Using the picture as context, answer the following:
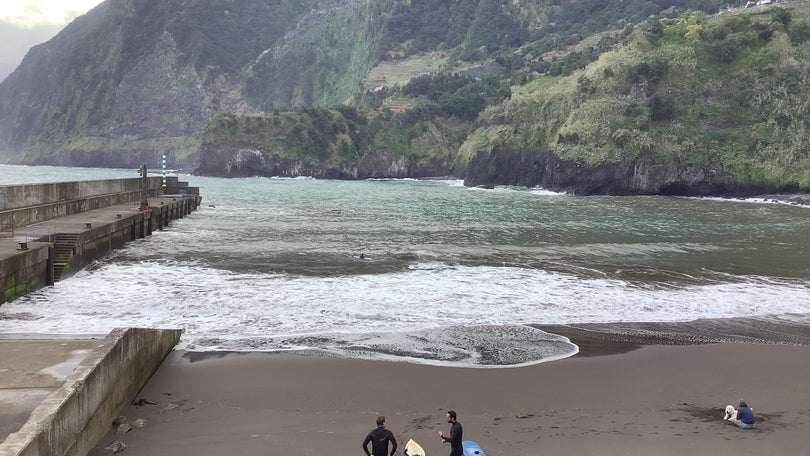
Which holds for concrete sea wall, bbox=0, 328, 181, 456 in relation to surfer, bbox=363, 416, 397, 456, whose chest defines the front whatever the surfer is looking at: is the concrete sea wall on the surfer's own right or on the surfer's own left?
on the surfer's own left

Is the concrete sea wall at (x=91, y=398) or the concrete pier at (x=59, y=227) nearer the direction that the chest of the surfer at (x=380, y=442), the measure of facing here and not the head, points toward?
the concrete pier

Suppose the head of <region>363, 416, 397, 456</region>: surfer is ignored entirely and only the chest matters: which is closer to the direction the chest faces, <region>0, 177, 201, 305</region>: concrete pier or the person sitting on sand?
the concrete pier

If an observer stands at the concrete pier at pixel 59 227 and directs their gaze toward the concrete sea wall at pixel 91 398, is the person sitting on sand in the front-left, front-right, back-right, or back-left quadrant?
front-left

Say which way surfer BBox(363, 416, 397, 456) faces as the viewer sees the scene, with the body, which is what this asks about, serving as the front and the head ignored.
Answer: away from the camera

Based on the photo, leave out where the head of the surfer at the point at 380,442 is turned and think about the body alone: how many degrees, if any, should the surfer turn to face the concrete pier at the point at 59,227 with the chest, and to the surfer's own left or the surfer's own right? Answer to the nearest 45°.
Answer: approximately 45° to the surfer's own left

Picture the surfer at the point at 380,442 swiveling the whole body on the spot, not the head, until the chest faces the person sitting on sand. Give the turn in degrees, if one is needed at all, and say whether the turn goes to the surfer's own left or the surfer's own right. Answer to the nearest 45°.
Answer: approximately 90° to the surfer's own right
